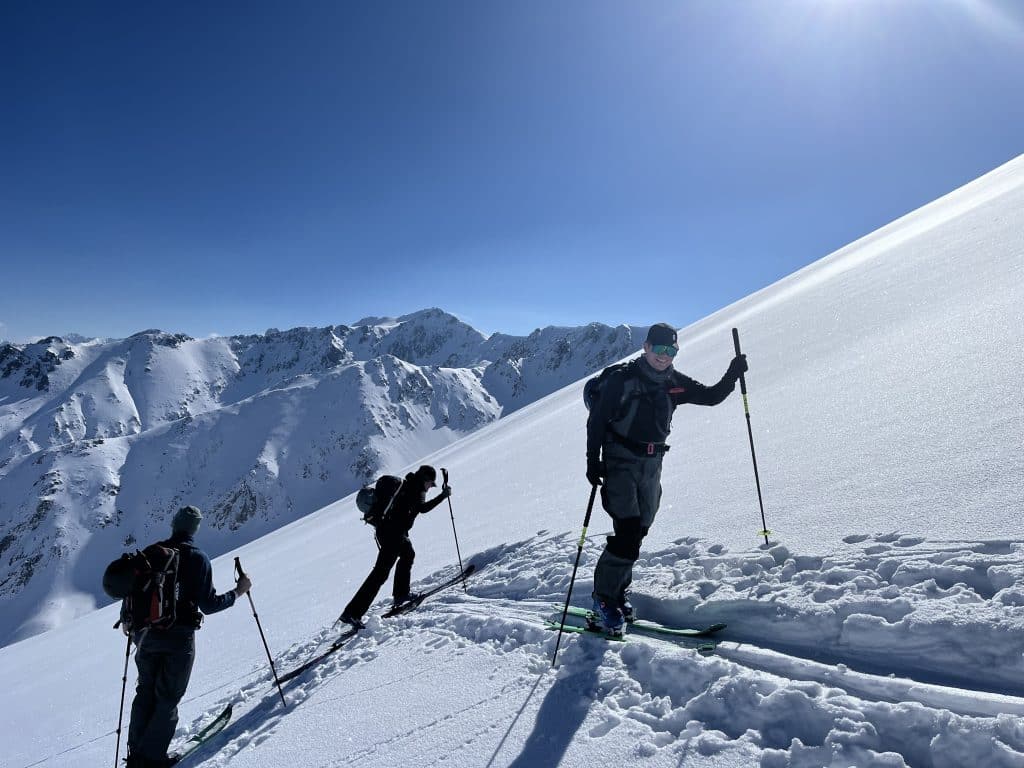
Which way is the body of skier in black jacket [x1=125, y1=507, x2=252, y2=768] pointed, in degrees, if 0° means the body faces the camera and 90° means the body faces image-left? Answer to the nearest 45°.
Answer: approximately 225°

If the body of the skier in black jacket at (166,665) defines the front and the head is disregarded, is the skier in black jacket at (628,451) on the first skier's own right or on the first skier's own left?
on the first skier's own right

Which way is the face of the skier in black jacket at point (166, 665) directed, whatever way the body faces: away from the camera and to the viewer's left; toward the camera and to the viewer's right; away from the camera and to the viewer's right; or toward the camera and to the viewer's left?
away from the camera and to the viewer's right

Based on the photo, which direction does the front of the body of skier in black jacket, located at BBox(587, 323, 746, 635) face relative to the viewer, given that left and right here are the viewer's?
facing the viewer and to the right of the viewer

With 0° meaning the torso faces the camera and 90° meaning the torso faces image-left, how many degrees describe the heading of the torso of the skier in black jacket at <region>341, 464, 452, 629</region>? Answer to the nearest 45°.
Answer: approximately 270°
